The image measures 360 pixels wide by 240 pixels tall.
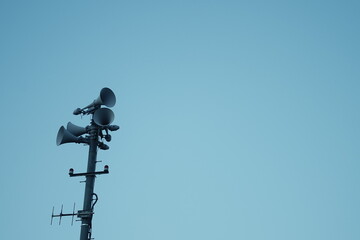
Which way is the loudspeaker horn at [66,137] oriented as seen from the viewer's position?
to the viewer's left
